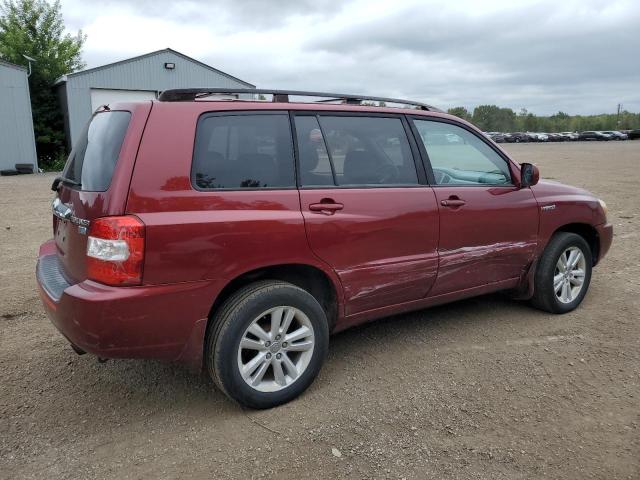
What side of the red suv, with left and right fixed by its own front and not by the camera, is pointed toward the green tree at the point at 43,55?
left

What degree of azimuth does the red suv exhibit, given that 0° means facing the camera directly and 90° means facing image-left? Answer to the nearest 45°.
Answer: approximately 225°
